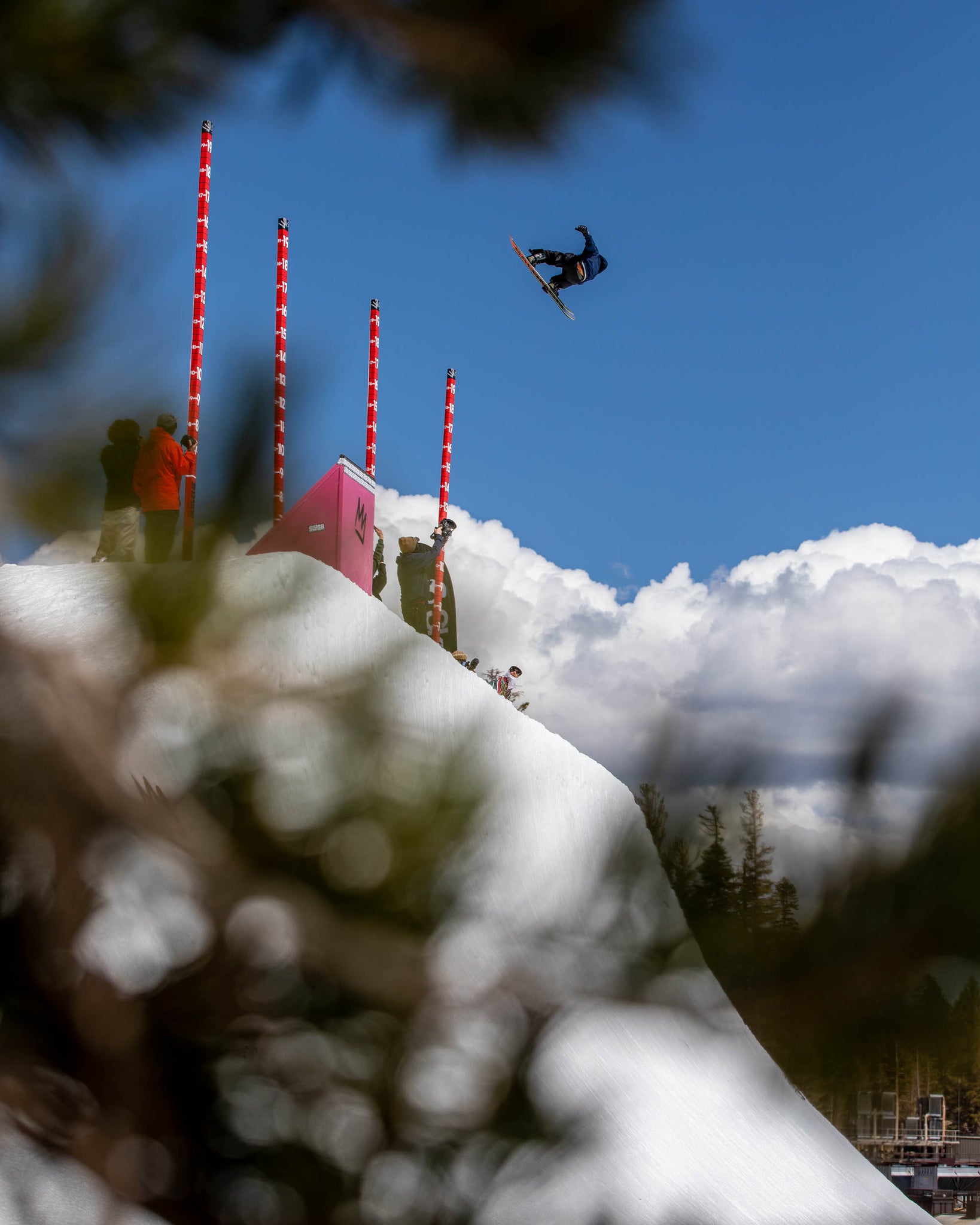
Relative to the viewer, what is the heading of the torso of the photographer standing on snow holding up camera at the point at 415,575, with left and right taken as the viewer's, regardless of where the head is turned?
facing away from the viewer and to the right of the viewer

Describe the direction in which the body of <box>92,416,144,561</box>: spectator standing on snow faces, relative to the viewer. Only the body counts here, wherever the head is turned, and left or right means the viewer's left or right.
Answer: facing away from the viewer and to the right of the viewer

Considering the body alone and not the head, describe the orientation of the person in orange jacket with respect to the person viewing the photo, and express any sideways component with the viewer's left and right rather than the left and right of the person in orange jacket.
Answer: facing away from the viewer and to the right of the viewer

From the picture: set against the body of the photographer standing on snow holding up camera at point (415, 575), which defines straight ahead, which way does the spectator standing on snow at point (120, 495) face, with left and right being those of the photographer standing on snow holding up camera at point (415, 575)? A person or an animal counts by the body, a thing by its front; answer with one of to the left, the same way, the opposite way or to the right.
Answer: the same way

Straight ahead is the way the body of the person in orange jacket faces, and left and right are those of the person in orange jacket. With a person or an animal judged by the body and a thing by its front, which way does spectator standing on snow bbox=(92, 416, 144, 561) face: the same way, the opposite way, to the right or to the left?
the same way

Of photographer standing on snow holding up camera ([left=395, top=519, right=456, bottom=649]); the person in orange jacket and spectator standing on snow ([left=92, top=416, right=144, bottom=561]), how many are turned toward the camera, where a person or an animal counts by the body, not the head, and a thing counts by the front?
0

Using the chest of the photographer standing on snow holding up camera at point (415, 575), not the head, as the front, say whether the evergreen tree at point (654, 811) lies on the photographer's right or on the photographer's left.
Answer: on the photographer's right

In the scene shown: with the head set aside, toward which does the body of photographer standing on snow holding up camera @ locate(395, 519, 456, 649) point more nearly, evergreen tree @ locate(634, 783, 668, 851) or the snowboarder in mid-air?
the snowboarder in mid-air

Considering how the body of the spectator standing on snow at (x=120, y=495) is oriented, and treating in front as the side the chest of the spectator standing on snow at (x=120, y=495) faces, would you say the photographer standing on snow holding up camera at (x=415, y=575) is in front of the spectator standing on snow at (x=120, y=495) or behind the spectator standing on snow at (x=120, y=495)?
in front

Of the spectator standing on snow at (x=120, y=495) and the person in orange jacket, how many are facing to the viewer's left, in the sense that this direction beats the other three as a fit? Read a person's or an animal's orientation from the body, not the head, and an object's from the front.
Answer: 0

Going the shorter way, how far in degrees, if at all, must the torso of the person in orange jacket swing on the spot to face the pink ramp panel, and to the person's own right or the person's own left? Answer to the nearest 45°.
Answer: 0° — they already face it
